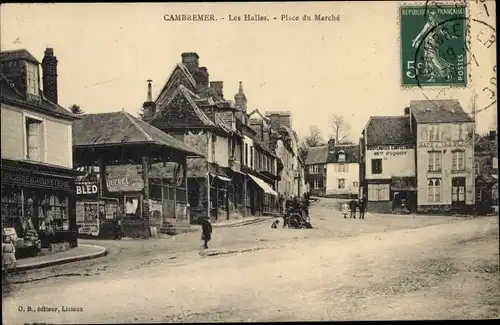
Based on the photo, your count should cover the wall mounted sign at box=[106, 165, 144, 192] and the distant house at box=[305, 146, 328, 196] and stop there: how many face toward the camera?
2

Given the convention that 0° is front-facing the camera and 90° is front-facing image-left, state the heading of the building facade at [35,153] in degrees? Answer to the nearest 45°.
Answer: approximately 315°

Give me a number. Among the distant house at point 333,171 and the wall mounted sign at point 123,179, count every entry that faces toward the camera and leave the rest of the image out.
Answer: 2

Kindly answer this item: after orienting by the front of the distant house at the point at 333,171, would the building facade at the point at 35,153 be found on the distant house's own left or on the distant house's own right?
on the distant house's own right

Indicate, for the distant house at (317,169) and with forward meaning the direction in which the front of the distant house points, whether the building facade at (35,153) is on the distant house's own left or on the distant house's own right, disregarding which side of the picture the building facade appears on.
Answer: on the distant house's own right
